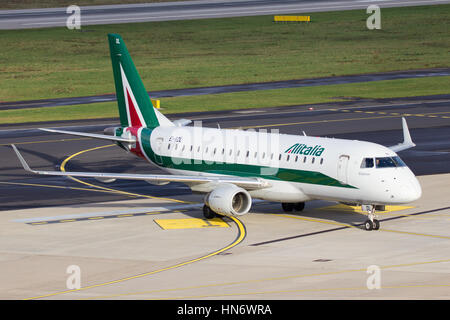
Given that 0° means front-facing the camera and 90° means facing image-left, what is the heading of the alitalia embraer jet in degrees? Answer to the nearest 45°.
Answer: approximately 315°
